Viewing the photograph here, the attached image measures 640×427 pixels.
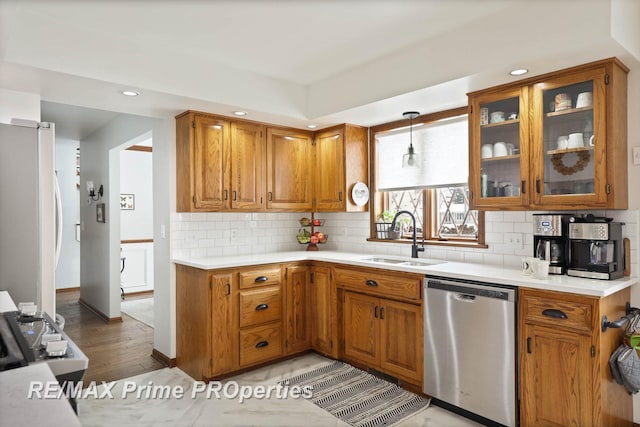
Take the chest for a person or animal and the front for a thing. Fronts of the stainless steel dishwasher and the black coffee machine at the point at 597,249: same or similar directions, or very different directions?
same or similar directions

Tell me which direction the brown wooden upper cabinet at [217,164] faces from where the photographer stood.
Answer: facing the viewer and to the right of the viewer

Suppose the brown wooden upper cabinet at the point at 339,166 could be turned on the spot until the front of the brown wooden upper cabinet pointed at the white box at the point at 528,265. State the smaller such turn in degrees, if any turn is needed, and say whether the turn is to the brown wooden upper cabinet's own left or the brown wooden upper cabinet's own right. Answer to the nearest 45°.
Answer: approximately 90° to the brown wooden upper cabinet's own left

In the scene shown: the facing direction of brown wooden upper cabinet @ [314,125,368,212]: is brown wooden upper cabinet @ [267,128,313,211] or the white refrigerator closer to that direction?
the white refrigerator

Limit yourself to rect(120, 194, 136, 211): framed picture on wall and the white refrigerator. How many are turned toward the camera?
1

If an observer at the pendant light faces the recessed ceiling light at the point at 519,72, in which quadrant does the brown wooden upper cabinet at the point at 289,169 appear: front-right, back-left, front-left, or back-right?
back-right

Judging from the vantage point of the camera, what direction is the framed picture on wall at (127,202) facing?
facing the viewer

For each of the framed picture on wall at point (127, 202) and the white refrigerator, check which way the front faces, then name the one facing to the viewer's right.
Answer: the white refrigerator

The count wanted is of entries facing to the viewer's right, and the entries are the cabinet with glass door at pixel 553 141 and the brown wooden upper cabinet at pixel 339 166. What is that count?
0

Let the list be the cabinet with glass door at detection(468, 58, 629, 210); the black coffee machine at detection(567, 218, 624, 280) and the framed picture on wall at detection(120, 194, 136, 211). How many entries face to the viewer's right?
0

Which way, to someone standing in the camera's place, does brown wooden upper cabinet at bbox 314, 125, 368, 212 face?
facing the viewer and to the left of the viewer
